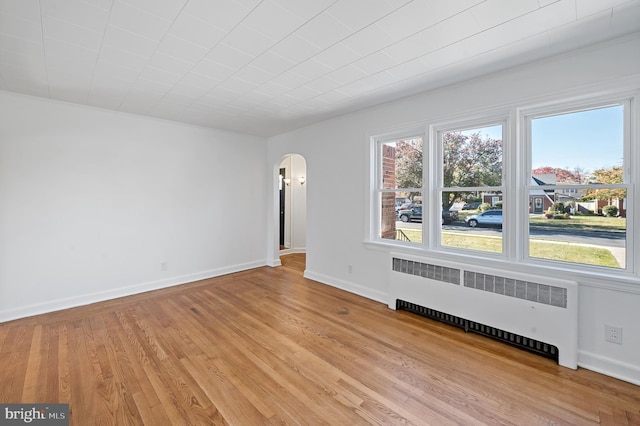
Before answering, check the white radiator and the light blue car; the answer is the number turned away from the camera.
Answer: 0

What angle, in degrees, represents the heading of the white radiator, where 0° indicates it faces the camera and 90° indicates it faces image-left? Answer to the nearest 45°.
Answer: approximately 45°

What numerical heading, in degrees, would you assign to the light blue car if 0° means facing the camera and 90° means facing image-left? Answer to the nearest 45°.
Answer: approximately 90°
